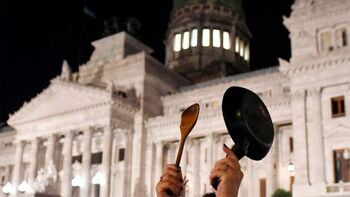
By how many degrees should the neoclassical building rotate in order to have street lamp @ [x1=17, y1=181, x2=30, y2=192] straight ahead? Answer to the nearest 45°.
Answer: approximately 45° to its right

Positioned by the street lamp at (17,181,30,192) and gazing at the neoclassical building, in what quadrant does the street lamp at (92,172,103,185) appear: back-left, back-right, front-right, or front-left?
front-right
